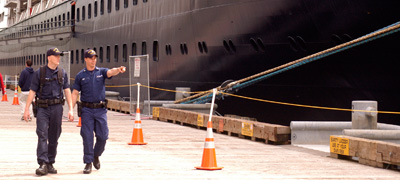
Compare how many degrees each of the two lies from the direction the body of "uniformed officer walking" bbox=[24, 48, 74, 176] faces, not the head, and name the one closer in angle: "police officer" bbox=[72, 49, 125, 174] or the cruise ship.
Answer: the police officer

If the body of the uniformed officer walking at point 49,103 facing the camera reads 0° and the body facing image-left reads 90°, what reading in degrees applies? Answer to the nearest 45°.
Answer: approximately 0°

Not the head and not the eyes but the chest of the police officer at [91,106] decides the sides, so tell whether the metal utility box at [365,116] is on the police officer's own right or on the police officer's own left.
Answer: on the police officer's own left

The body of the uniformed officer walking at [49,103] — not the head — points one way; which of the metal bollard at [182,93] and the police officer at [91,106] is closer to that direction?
the police officer

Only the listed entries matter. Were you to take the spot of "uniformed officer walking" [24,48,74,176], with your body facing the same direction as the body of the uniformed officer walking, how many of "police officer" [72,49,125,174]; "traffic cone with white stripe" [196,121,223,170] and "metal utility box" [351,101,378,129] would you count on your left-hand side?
3

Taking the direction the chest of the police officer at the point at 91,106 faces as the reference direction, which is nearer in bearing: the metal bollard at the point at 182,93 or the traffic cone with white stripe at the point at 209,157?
the traffic cone with white stripe

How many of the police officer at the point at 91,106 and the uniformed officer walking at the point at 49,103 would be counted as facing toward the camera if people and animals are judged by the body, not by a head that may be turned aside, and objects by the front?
2

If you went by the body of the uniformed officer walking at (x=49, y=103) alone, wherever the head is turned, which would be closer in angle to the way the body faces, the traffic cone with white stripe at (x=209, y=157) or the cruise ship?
the traffic cone with white stripe

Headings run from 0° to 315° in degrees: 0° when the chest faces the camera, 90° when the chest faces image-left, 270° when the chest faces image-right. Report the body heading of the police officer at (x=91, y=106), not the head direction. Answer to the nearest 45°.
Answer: approximately 0°

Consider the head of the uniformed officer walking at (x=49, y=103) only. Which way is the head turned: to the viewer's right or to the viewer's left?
to the viewer's right
